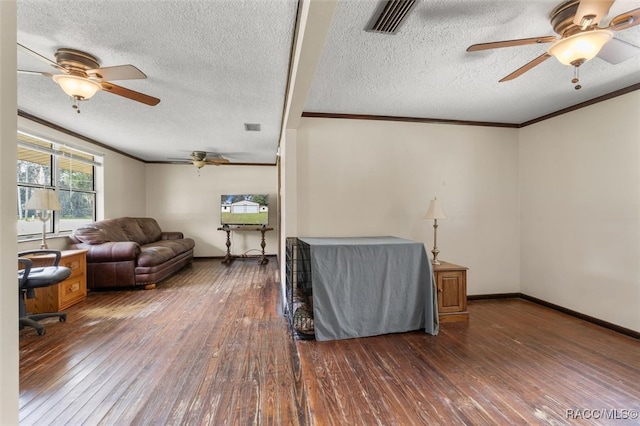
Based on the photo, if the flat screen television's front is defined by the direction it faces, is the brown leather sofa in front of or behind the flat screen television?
in front

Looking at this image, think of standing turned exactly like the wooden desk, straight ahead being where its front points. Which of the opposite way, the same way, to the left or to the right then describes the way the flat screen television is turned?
to the right

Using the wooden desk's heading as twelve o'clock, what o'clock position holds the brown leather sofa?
The brown leather sofa is roughly at 9 o'clock from the wooden desk.

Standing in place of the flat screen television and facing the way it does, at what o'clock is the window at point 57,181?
The window is roughly at 2 o'clock from the flat screen television.

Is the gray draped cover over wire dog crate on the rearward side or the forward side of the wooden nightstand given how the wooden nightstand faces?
on the forward side

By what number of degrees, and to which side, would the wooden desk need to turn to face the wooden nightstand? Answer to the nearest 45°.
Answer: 0° — it already faces it

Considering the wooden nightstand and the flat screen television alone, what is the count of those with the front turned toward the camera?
2

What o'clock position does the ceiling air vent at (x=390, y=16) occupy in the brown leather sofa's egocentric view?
The ceiling air vent is roughly at 1 o'clock from the brown leather sofa.

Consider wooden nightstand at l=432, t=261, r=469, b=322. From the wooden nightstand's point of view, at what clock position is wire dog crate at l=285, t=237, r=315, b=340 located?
The wire dog crate is roughly at 2 o'clock from the wooden nightstand.

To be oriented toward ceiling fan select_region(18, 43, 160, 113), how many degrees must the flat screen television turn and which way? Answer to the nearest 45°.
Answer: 0° — it already faces it

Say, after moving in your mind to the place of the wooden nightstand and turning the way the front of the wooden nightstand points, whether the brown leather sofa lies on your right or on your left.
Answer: on your right

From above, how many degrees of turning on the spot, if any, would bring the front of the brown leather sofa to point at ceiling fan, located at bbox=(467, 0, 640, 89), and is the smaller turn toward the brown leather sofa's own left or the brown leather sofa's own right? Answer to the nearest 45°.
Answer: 0° — it already faces it
